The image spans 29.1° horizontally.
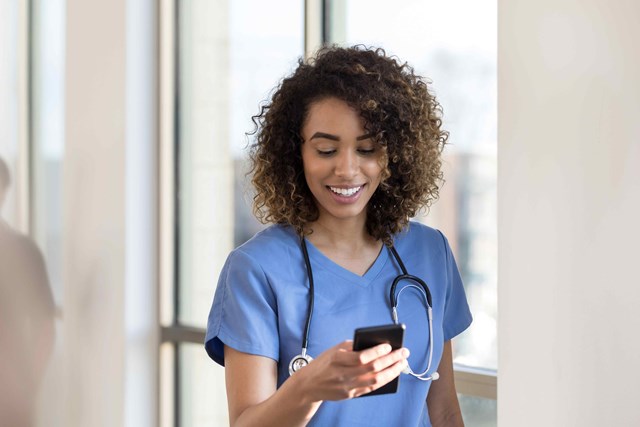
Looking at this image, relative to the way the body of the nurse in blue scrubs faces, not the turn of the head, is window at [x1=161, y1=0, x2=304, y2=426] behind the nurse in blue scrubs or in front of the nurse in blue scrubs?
behind

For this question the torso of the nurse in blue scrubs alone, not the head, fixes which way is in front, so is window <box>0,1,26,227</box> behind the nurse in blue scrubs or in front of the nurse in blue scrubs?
behind

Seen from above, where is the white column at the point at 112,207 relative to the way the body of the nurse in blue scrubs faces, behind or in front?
behind

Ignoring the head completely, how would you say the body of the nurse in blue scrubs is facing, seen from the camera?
toward the camera
